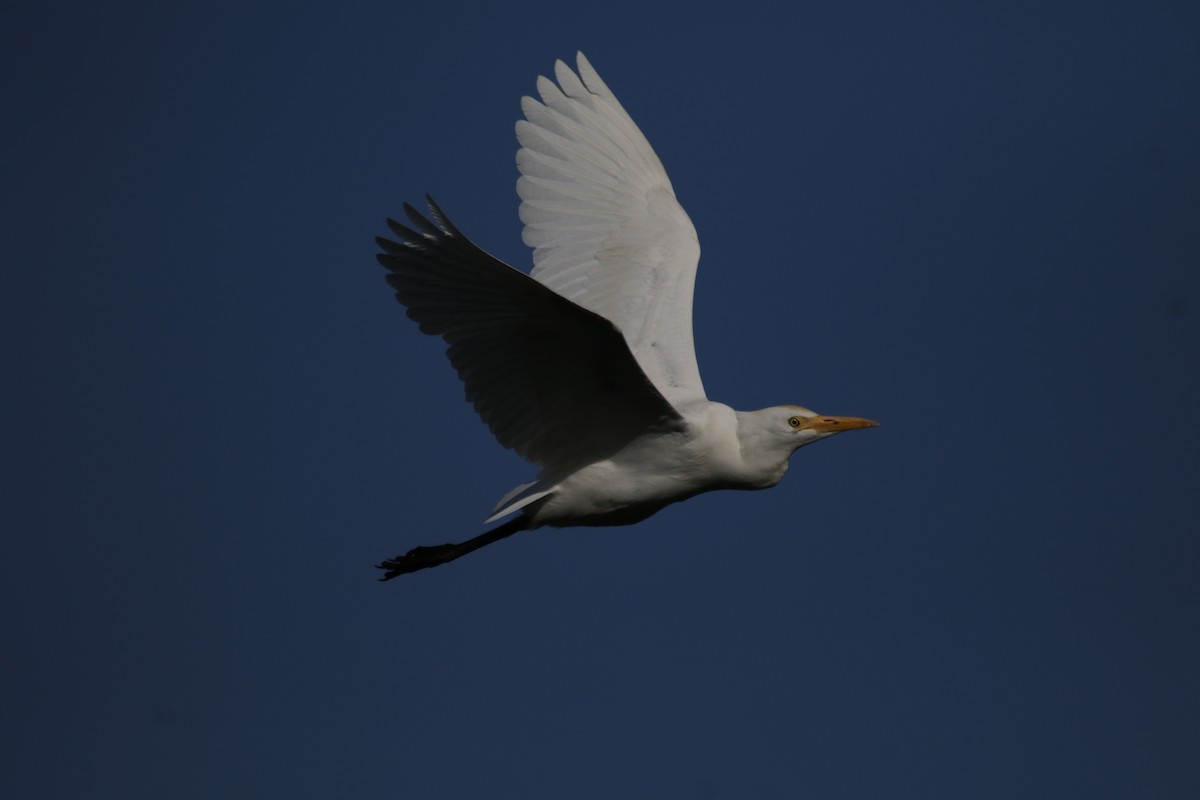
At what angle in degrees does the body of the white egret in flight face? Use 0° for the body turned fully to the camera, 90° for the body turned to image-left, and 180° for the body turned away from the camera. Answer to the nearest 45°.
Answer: approximately 270°
